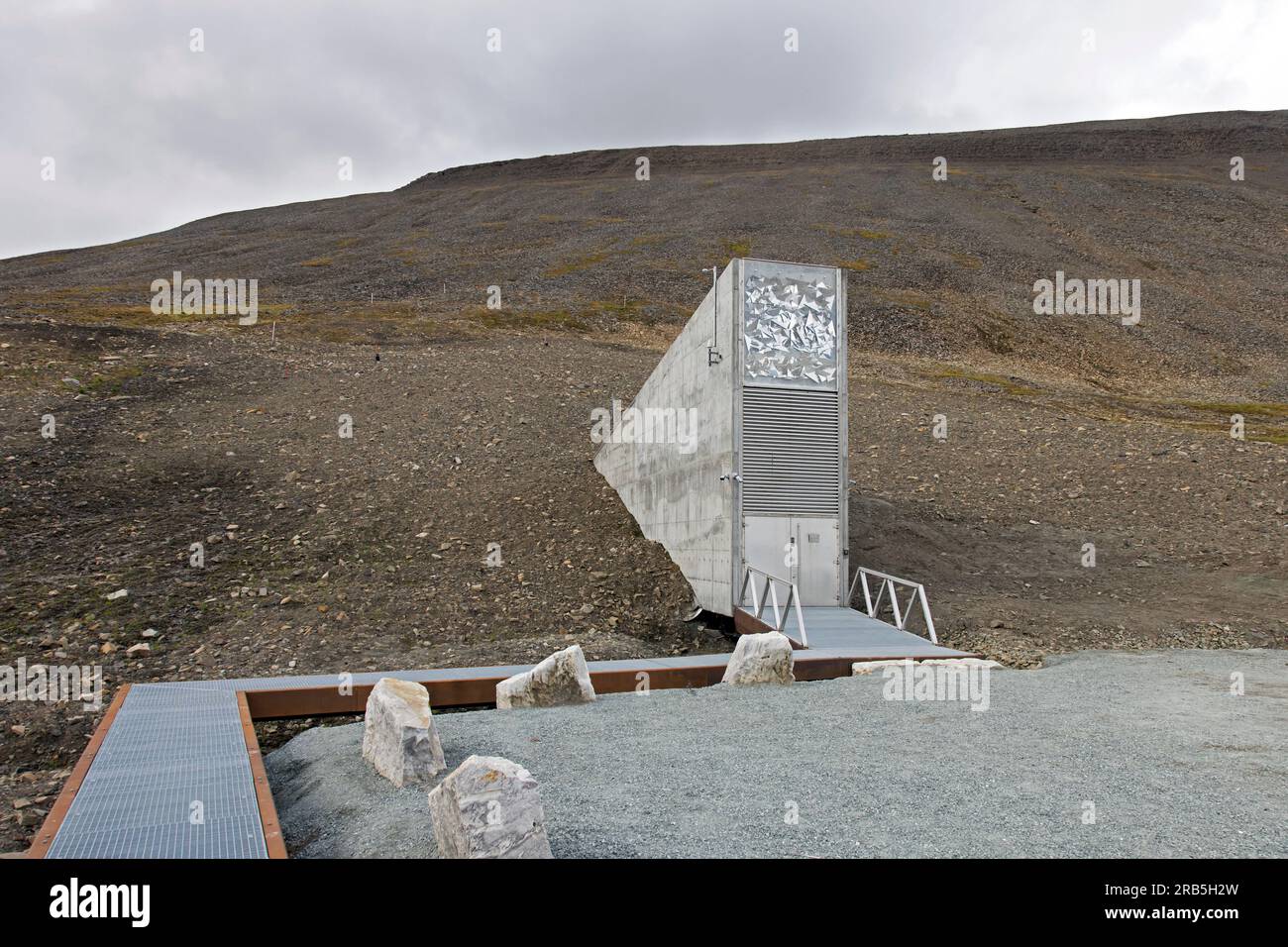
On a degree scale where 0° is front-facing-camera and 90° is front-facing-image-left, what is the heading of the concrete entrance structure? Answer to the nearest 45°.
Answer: approximately 315°

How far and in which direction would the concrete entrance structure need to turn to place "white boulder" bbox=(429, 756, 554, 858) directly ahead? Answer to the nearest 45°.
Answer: approximately 45° to its right

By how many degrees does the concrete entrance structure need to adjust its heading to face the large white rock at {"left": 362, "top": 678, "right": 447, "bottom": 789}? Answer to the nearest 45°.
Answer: approximately 45° to its right

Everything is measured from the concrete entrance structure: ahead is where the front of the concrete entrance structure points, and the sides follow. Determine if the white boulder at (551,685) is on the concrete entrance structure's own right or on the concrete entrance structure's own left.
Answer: on the concrete entrance structure's own right

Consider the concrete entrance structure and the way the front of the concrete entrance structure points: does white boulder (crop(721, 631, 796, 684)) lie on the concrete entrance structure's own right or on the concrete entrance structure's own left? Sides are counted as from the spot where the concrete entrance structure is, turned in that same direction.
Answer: on the concrete entrance structure's own right
